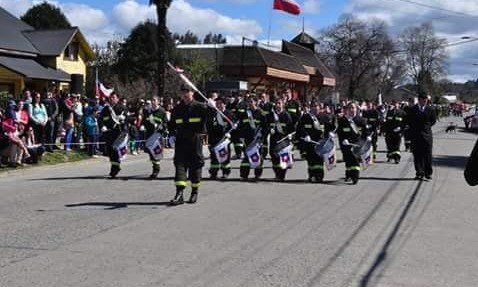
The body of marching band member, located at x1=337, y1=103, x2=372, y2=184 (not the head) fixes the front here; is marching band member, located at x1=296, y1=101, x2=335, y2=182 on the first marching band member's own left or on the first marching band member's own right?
on the first marching band member's own right

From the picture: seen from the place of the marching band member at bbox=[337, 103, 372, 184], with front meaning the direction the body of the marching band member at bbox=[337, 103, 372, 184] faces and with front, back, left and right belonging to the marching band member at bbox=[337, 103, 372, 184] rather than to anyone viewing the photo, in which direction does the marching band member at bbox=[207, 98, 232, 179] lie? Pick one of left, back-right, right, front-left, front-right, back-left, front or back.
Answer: right

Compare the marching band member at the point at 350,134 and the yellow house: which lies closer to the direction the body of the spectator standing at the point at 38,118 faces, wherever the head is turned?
the marching band member

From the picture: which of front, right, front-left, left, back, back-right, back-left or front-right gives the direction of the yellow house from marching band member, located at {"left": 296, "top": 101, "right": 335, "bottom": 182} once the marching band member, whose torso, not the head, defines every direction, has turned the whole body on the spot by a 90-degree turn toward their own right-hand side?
front-right

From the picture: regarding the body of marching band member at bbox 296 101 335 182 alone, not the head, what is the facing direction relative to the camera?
toward the camera

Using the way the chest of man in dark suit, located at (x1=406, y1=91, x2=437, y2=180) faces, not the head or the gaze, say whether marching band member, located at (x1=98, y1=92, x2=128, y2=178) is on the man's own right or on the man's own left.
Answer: on the man's own right

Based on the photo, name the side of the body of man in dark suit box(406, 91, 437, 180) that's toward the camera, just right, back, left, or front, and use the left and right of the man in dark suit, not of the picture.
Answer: front

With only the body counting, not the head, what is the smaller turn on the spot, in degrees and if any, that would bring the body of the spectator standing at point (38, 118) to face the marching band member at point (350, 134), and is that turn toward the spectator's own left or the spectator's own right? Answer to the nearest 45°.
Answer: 0° — they already face them

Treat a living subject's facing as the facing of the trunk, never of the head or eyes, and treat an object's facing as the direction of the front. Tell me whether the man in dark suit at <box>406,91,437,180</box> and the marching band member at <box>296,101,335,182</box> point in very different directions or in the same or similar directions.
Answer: same or similar directions

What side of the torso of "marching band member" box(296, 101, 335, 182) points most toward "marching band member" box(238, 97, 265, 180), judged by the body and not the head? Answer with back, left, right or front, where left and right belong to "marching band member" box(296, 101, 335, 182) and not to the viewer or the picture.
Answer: right

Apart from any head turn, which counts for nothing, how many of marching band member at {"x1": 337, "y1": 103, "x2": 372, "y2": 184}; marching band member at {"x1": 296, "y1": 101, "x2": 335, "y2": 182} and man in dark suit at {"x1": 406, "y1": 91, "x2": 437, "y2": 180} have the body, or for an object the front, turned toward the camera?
3

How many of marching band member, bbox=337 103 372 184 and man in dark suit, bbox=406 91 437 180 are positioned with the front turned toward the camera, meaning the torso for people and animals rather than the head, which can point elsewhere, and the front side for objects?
2

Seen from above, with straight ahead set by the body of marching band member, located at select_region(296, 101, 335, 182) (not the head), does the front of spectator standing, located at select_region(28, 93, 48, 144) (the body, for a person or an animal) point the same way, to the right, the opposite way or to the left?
to the left

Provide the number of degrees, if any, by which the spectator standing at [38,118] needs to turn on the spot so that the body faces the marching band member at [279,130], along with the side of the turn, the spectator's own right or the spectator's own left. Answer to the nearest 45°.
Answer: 0° — they already face them

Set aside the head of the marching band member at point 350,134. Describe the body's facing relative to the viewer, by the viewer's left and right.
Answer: facing the viewer

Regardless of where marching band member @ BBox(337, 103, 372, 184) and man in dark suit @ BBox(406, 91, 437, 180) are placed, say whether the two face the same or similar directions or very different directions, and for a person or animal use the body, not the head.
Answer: same or similar directions

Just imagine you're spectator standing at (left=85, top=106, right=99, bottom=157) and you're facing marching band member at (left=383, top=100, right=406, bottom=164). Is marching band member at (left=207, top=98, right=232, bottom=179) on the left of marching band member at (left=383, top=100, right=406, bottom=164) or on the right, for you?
right

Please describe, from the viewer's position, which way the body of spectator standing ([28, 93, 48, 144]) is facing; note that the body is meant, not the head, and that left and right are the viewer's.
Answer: facing the viewer and to the right of the viewer

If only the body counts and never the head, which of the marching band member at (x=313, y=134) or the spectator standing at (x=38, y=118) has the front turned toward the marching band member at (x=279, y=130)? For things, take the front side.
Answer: the spectator standing
